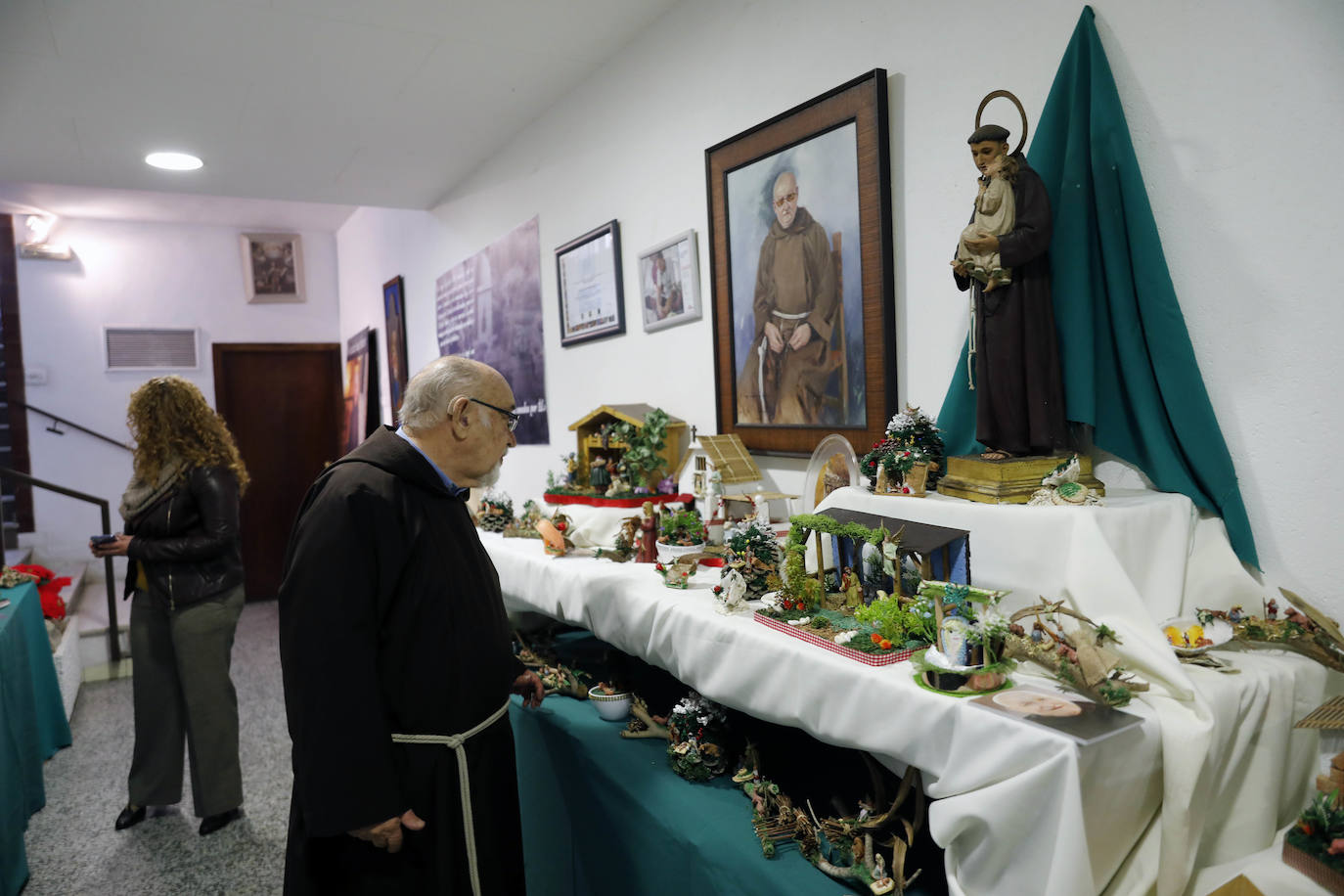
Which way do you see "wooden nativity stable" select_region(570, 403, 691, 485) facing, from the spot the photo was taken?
facing the viewer and to the left of the viewer

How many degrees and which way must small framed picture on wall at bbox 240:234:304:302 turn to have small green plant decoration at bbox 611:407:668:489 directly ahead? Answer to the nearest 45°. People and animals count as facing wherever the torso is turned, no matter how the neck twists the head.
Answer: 0° — it already faces it

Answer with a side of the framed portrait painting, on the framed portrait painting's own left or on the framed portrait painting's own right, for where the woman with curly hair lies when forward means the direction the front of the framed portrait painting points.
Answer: on the framed portrait painting's own right

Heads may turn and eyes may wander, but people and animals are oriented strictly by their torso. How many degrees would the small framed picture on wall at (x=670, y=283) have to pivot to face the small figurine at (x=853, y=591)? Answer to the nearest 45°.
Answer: approximately 45° to its left

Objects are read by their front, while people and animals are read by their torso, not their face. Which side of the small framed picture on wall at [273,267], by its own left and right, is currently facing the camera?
front

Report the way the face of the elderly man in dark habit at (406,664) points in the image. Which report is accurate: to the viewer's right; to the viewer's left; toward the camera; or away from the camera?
to the viewer's right

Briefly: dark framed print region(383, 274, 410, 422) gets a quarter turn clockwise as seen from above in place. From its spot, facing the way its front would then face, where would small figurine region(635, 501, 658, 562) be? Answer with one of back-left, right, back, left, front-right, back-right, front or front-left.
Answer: back

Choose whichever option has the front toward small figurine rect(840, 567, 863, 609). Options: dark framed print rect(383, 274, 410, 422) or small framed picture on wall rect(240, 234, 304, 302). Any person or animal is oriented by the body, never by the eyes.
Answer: the small framed picture on wall

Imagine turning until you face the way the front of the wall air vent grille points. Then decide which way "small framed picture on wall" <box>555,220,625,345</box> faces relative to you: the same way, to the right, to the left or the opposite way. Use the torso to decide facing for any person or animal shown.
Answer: to the right

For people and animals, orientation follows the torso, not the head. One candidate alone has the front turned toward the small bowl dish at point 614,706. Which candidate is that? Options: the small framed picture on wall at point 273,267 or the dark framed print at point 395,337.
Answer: the small framed picture on wall

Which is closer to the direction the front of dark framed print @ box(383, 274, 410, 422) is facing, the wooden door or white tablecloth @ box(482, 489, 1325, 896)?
the wooden door

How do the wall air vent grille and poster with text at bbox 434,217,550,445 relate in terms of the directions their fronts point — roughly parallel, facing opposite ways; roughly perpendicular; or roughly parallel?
roughly perpendicular

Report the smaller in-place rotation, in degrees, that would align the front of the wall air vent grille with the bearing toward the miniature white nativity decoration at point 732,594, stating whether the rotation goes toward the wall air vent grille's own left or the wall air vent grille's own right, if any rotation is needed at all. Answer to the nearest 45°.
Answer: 0° — it already faces it

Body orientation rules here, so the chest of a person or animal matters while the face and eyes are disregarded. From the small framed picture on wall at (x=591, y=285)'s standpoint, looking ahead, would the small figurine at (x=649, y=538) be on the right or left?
on its left
